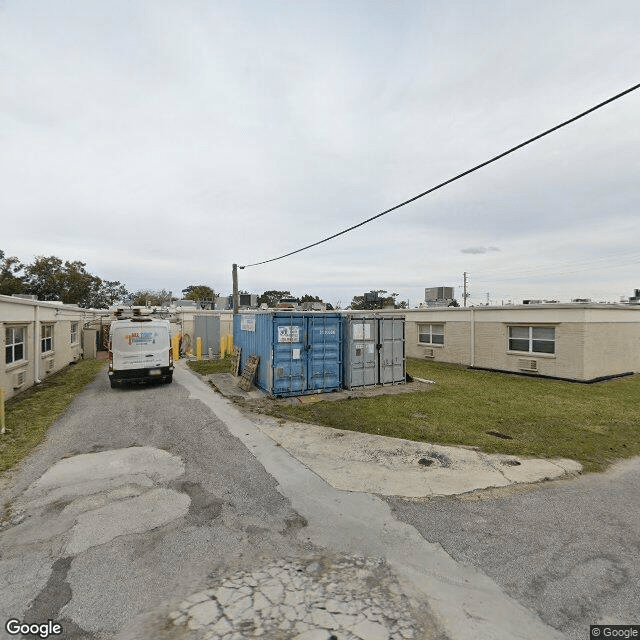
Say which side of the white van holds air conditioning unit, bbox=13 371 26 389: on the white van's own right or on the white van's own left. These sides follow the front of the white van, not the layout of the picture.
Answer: on the white van's own left

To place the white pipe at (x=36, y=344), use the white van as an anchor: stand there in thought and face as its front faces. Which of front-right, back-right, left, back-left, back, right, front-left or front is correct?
front-left

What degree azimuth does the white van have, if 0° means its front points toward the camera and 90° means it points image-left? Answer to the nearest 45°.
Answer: approximately 180°

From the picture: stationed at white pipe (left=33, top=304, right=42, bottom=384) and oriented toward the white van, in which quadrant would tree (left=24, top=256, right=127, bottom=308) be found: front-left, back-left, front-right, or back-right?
back-left

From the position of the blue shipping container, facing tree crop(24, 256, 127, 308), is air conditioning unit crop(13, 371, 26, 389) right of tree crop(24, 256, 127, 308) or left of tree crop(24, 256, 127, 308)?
left

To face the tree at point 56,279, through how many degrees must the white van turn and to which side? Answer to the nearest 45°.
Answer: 0° — it already faces it

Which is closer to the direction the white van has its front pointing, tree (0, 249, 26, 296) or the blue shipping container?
the tree
